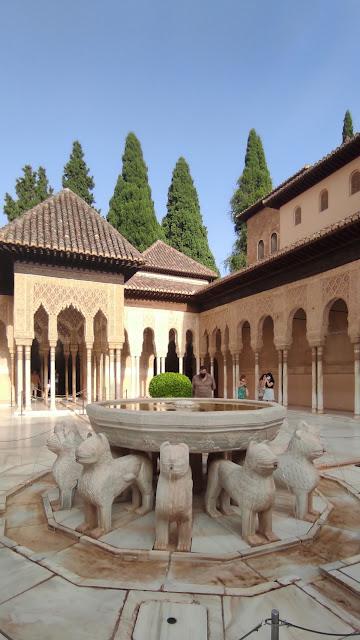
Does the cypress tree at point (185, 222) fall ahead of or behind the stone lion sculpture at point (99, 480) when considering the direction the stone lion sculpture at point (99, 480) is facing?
behind

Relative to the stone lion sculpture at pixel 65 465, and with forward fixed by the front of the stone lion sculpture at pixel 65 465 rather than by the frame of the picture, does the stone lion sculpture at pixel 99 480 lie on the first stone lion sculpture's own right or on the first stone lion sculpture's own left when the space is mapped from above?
on the first stone lion sculpture's own left

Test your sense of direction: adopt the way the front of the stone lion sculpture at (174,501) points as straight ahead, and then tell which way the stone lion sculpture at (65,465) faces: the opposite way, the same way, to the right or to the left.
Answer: to the right

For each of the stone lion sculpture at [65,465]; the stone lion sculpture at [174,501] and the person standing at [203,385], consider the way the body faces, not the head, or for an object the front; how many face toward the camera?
2

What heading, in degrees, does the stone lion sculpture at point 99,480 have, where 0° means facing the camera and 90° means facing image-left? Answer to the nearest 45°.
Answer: approximately 45°

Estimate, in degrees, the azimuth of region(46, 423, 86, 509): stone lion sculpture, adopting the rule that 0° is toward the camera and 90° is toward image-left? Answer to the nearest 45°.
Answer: approximately 90°

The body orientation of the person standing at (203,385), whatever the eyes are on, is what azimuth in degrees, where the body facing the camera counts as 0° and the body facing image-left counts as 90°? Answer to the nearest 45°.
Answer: approximately 0°
